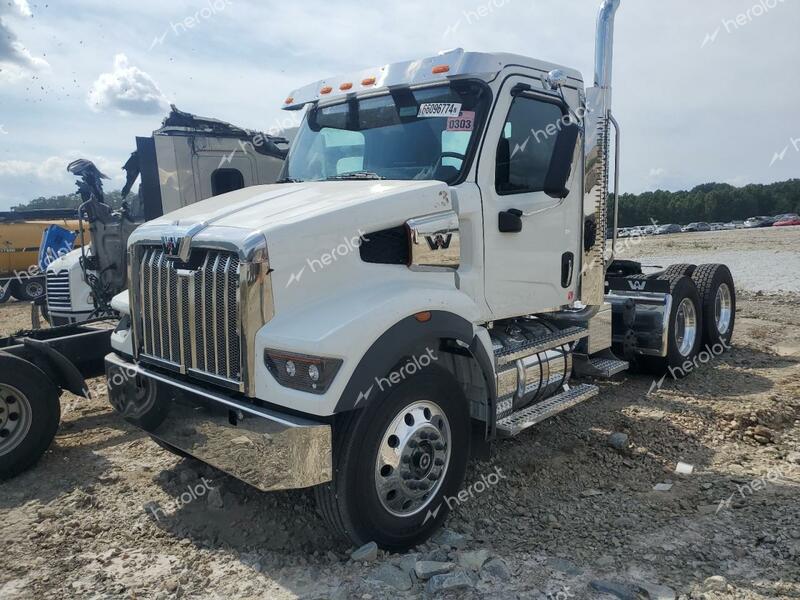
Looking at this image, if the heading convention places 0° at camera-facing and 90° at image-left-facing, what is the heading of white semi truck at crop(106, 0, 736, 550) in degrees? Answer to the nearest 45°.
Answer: approximately 45°

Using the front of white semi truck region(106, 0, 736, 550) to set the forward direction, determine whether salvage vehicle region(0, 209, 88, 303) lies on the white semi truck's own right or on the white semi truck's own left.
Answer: on the white semi truck's own right

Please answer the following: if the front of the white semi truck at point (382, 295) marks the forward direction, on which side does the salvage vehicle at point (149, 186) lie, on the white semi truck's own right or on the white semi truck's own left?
on the white semi truck's own right
